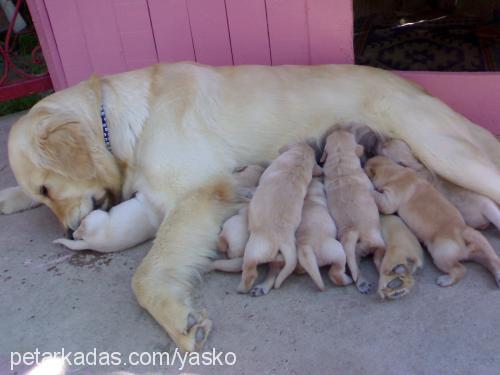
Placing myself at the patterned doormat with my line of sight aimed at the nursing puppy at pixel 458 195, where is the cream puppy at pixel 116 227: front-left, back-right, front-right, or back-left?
front-right

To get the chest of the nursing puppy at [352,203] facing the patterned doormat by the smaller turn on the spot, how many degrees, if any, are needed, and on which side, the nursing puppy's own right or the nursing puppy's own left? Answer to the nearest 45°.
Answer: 0° — it already faces it

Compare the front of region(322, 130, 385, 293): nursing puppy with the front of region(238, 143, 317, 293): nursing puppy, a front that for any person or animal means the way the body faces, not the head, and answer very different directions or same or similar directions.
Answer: same or similar directions

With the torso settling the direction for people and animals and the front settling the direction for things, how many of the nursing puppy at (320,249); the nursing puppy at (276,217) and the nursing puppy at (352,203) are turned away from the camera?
3

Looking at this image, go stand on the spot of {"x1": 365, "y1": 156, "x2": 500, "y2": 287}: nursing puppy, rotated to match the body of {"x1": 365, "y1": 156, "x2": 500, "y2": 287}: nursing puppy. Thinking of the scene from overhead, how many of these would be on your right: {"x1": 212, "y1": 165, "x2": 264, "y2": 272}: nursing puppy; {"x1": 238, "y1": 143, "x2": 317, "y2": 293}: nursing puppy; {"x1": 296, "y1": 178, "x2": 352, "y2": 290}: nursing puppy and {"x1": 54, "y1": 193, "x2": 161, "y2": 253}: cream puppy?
0

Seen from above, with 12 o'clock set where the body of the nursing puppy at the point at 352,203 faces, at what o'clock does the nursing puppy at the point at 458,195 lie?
the nursing puppy at the point at 458,195 is roughly at 2 o'clock from the nursing puppy at the point at 352,203.

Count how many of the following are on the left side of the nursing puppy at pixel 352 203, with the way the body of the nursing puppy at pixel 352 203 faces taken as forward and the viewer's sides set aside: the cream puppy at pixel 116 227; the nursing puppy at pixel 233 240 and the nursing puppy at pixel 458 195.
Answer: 2

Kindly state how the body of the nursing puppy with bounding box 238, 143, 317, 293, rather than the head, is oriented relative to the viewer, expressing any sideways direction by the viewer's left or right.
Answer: facing away from the viewer

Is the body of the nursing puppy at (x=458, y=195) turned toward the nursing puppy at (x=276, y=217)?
no

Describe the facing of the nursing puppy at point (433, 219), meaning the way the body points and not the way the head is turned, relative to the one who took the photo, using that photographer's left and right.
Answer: facing away from the viewer and to the left of the viewer

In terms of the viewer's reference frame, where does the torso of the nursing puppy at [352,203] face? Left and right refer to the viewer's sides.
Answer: facing away from the viewer

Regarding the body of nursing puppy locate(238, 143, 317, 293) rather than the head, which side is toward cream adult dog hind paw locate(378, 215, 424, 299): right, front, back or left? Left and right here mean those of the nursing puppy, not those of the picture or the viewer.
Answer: right

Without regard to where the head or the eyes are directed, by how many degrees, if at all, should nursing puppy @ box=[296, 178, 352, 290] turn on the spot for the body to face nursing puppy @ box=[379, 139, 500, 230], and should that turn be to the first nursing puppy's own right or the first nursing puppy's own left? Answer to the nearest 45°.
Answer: approximately 45° to the first nursing puppy's own right

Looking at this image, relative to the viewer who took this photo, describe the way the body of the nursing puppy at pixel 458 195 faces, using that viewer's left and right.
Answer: facing away from the viewer and to the left of the viewer

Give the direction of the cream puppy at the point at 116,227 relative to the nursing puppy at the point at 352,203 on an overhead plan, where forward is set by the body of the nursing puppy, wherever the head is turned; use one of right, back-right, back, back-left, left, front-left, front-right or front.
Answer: left

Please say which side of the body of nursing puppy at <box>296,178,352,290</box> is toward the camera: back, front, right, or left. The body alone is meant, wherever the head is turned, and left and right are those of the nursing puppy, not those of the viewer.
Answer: back

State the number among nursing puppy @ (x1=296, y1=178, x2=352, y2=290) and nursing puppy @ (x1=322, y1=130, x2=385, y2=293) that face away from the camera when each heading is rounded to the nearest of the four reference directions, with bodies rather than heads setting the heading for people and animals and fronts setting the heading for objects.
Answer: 2
